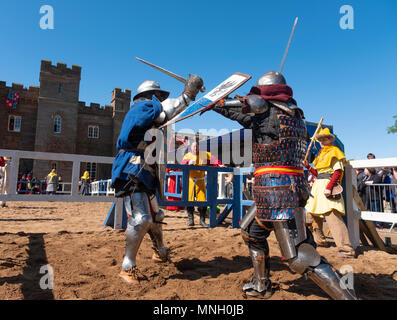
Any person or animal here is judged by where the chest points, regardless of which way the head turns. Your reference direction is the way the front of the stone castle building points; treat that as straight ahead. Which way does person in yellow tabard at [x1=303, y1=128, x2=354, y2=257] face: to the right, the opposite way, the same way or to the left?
to the right

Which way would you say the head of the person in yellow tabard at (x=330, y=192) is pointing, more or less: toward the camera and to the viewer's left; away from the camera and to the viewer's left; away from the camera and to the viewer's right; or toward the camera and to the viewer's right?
toward the camera and to the viewer's left

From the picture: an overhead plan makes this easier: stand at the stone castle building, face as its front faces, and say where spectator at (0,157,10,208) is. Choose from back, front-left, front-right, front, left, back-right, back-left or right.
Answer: front

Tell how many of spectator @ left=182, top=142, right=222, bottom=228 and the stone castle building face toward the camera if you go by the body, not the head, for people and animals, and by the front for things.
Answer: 2

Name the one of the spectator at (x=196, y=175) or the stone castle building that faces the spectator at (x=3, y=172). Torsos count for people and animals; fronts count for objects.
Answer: the stone castle building

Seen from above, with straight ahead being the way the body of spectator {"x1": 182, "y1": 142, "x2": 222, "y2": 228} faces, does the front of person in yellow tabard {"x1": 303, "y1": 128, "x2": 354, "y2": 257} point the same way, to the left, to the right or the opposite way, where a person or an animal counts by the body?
to the right

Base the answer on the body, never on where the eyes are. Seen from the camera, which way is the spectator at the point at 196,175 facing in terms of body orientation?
toward the camera

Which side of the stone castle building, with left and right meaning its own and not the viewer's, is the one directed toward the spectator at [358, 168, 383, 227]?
front

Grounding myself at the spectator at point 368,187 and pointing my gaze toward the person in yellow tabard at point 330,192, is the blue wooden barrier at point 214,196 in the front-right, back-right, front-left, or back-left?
front-right

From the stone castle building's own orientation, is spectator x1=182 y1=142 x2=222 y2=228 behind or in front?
in front

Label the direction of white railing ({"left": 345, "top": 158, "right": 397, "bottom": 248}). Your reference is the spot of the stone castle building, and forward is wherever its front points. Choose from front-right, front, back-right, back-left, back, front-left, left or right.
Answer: front

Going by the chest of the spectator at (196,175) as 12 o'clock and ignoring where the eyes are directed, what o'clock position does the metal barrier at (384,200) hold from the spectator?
The metal barrier is roughly at 9 o'clock from the spectator.

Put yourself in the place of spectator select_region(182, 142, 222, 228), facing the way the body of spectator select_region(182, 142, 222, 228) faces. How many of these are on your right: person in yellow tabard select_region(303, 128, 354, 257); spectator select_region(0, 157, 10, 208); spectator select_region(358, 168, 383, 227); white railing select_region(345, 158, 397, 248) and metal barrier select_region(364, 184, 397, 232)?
1

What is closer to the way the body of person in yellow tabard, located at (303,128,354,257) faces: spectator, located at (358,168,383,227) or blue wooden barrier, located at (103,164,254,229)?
the blue wooden barrier

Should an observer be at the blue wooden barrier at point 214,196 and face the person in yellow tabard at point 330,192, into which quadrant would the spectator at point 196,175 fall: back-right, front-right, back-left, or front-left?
back-left

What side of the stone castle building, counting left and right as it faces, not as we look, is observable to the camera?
front

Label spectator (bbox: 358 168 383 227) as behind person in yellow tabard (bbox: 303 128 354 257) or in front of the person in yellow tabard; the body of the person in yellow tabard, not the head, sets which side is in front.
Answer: behind

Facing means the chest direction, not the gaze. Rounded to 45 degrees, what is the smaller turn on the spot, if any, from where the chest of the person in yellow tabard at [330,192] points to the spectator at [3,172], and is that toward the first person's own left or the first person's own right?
approximately 45° to the first person's own right

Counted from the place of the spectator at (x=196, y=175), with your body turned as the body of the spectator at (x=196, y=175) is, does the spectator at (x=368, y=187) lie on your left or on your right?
on your left
